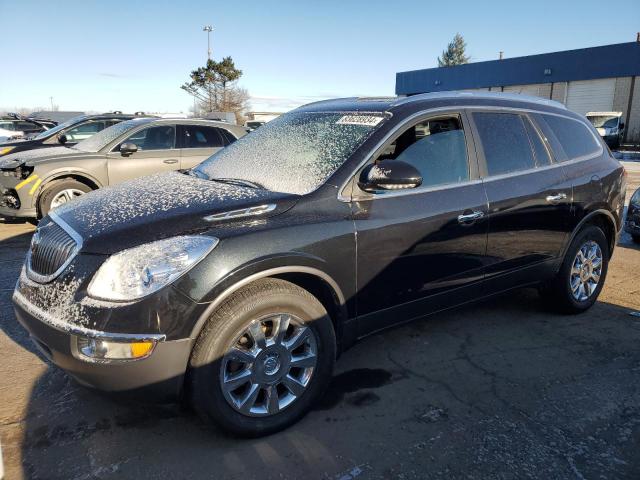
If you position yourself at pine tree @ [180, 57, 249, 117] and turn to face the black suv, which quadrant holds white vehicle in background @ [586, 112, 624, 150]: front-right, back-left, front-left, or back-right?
front-left

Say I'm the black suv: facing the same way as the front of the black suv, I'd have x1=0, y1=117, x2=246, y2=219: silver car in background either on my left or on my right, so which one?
on my right

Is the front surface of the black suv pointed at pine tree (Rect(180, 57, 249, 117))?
no

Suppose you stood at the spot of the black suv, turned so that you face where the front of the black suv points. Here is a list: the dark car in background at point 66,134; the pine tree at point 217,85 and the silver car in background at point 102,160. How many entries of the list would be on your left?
0

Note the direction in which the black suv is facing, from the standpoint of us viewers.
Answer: facing the viewer and to the left of the viewer

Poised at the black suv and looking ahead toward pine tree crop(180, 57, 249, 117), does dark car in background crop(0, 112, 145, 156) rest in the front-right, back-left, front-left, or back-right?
front-left

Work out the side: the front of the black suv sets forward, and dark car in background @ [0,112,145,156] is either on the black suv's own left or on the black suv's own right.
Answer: on the black suv's own right

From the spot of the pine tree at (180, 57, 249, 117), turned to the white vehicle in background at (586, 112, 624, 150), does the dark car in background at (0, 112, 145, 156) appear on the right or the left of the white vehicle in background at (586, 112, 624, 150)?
right

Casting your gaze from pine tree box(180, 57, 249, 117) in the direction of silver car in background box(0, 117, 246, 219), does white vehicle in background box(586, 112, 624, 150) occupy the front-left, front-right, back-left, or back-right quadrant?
front-left

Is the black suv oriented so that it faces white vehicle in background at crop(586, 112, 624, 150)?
no
